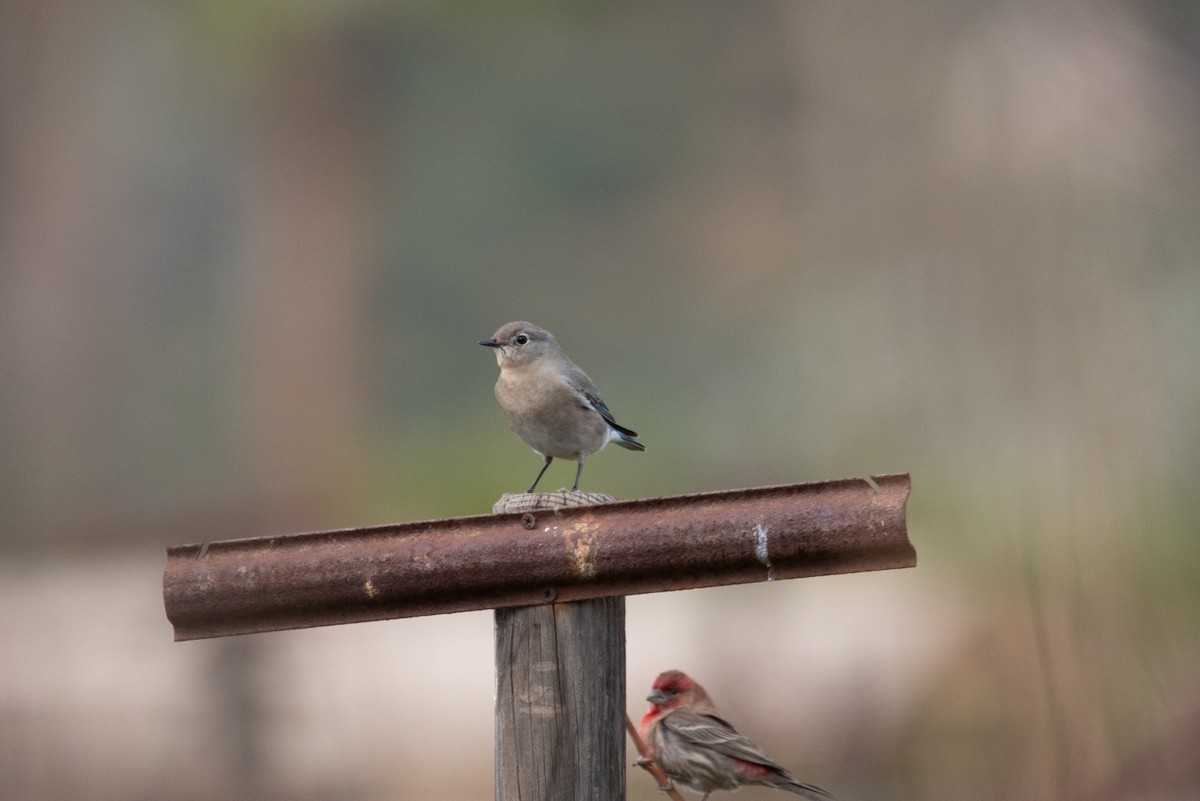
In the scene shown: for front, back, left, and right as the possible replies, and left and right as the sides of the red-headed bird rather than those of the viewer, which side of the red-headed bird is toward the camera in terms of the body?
left

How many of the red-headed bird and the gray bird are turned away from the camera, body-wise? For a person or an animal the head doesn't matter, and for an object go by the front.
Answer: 0

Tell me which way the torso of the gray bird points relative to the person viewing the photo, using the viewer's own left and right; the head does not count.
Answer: facing the viewer and to the left of the viewer
